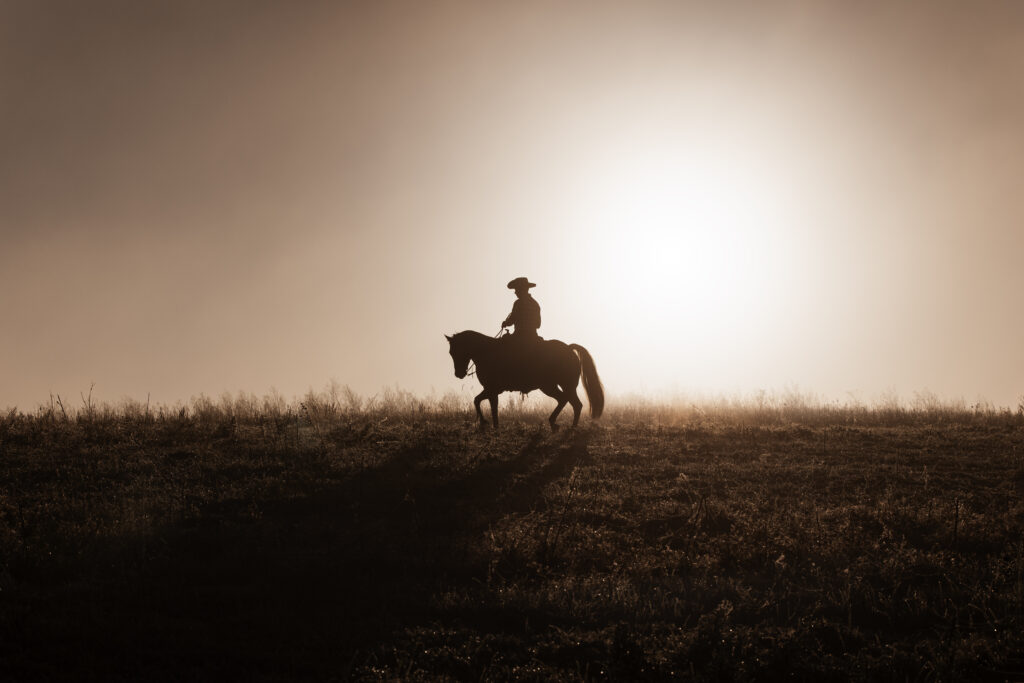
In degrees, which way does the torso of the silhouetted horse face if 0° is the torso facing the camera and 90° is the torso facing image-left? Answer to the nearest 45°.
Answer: approximately 90°

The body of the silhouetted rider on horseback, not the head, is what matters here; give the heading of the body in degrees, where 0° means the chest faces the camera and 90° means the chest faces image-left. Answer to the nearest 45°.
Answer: approximately 90°
